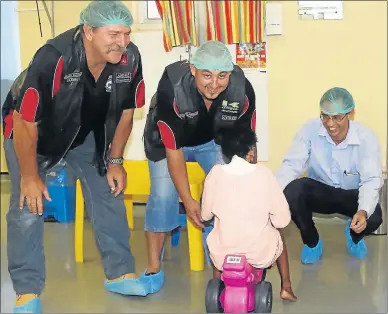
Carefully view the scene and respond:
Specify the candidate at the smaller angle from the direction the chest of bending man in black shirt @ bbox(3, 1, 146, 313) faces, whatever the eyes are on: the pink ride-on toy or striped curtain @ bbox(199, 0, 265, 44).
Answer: the pink ride-on toy

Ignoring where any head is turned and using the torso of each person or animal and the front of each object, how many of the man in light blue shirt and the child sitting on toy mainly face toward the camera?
1

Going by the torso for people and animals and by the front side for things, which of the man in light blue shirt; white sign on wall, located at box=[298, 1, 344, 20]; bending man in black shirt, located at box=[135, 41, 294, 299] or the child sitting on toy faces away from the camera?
the child sitting on toy

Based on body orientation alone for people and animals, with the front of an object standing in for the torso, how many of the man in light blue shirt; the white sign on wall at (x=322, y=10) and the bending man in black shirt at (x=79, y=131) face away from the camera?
0

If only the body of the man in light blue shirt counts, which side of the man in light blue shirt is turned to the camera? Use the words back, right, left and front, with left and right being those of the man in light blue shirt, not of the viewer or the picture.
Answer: front

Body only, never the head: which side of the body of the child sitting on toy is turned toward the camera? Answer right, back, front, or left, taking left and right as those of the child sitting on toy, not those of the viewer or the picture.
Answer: back

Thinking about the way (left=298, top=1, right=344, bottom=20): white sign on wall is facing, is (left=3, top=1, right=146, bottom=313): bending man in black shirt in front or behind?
in front

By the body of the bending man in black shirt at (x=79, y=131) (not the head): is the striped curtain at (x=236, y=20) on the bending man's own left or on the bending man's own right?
on the bending man's own left

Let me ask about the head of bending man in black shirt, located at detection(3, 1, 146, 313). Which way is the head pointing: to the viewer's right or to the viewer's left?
to the viewer's right

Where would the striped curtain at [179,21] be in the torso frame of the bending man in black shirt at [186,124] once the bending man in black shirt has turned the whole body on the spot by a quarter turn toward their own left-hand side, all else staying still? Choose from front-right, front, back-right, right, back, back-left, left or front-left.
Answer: left

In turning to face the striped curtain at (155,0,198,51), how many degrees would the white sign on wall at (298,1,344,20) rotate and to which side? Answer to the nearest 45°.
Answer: approximately 90° to its right

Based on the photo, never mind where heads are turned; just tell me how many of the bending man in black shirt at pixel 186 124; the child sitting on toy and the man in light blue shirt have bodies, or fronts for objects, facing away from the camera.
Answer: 1

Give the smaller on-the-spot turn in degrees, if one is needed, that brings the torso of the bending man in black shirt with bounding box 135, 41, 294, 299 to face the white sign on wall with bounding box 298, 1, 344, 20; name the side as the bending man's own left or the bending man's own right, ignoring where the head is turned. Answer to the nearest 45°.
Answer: approximately 135° to the bending man's own left

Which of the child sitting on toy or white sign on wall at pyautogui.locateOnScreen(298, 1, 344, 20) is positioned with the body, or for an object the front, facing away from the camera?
the child sitting on toy
